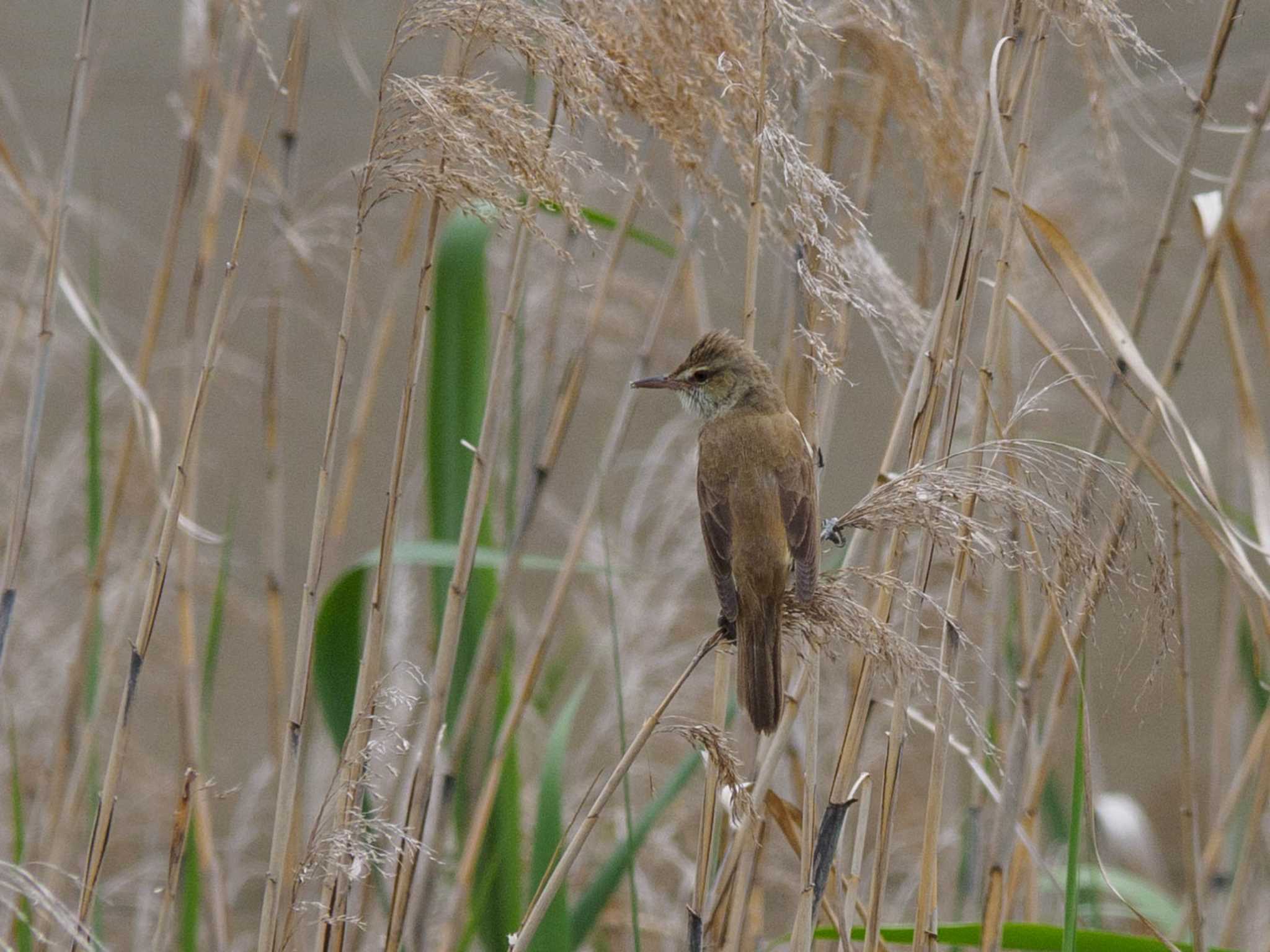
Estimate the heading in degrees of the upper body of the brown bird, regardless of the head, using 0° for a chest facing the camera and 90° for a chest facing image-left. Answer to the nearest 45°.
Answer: approximately 180°

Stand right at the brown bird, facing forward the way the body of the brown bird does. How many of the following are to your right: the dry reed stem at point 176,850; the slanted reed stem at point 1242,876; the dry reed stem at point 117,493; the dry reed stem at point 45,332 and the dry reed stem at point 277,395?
1

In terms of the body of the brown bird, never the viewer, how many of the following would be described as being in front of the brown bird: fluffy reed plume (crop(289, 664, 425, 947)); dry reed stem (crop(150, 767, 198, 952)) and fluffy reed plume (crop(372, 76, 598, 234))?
0

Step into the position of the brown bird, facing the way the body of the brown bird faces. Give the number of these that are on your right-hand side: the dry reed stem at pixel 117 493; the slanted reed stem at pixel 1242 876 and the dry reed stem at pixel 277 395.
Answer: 1

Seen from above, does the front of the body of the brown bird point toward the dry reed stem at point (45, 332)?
no

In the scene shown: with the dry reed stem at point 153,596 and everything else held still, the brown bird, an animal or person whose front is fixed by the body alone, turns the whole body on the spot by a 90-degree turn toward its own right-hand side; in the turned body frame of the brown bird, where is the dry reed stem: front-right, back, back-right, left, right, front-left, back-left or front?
back-right

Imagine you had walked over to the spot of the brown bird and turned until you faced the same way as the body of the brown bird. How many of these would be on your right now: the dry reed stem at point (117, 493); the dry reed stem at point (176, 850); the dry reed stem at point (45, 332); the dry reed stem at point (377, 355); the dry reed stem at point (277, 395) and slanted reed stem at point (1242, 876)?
1

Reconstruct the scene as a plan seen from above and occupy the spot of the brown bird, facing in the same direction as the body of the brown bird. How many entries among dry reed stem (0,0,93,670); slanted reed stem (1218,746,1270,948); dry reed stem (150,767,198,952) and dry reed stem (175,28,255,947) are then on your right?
1

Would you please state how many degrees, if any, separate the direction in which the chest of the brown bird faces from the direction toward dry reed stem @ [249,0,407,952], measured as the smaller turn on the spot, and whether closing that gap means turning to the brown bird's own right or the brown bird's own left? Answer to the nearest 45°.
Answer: approximately 135° to the brown bird's own left

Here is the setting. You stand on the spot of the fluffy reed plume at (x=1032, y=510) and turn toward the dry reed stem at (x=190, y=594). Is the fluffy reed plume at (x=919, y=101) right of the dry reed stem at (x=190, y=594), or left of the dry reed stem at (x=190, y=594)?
right
